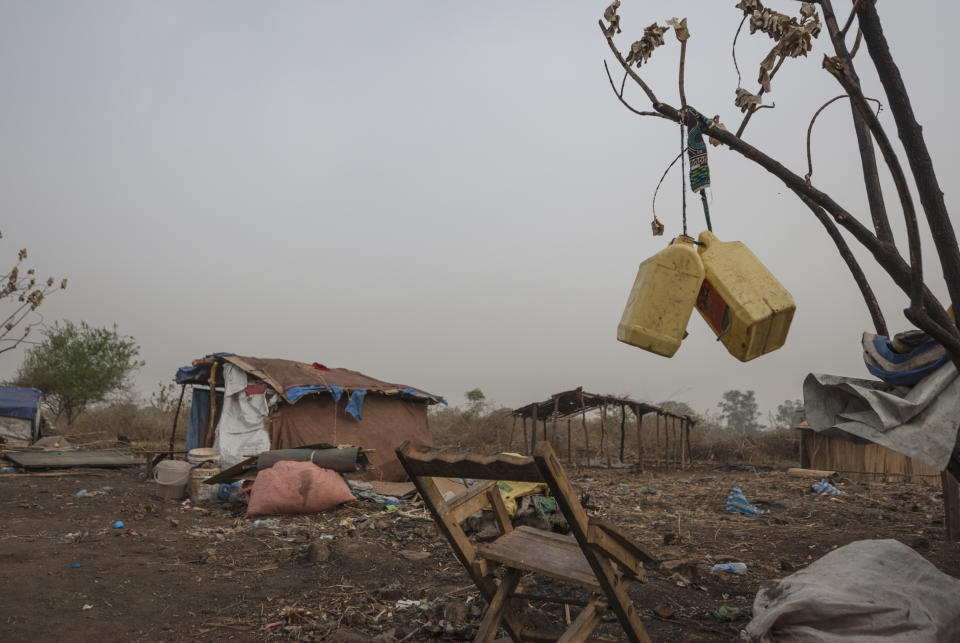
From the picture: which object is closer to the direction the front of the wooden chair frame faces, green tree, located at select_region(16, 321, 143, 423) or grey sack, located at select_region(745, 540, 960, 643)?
the grey sack

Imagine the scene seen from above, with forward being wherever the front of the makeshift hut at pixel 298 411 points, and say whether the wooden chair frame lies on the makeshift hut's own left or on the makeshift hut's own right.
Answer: on the makeshift hut's own left

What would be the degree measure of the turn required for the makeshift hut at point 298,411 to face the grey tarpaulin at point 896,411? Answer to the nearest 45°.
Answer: approximately 45° to its left

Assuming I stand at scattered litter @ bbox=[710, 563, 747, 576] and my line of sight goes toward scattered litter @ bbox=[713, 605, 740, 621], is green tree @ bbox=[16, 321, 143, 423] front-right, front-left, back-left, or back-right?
back-right

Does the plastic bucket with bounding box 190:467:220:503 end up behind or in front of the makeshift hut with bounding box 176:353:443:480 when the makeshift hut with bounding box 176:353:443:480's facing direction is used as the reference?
in front

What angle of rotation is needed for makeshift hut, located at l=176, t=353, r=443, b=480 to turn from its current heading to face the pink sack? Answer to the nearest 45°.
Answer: approximately 45° to its left

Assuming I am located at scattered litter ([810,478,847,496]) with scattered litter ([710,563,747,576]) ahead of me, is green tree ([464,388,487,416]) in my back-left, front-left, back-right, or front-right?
back-right
